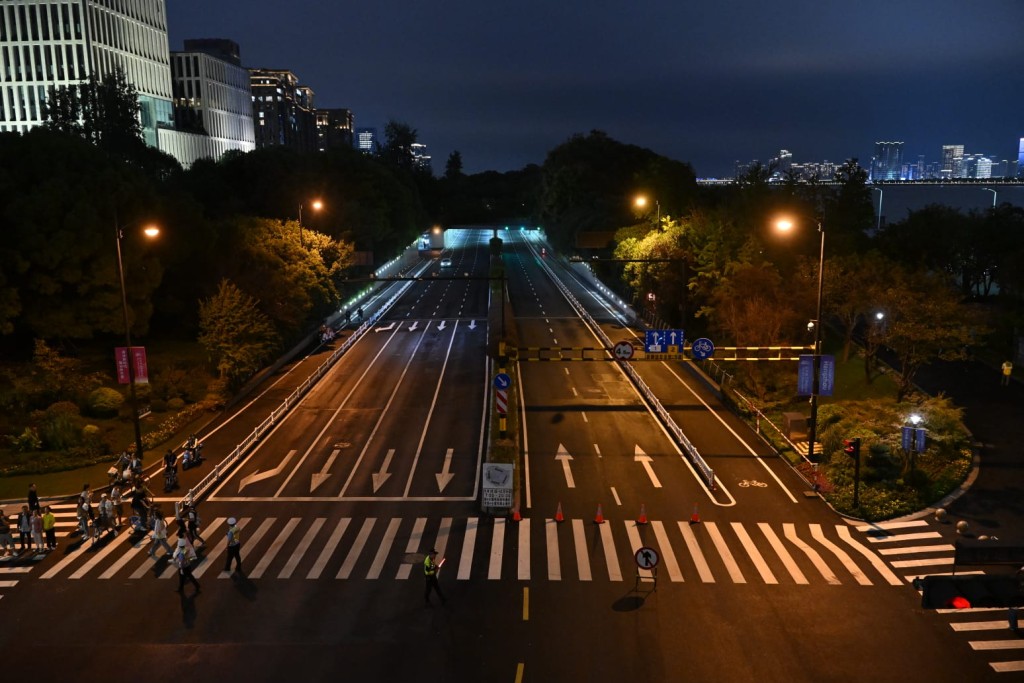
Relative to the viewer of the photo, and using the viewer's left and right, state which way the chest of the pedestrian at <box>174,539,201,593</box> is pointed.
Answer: facing to the left of the viewer

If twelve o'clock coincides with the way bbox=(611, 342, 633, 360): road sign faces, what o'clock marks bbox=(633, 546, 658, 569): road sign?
bbox=(633, 546, 658, 569): road sign is roughly at 12 o'clock from bbox=(611, 342, 633, 360): road sign.

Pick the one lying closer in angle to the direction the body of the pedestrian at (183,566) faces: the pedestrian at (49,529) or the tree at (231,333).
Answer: the pedestrian

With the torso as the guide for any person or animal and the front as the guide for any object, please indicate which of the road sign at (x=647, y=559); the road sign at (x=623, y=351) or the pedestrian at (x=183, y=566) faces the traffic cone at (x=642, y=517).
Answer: the road sign at (x=623, y=351)

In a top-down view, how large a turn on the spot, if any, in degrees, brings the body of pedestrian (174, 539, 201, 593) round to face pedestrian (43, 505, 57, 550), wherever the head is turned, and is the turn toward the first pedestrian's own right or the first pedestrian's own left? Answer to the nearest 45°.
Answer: approximately 45° to the first pedestrian's own right

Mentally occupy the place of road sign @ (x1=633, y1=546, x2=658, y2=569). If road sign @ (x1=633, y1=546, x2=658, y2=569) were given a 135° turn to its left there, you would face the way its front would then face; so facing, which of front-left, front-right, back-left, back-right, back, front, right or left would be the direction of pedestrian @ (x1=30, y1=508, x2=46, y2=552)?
back-left

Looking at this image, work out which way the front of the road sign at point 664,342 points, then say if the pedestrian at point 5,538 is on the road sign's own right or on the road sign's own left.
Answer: on the road sign's own right

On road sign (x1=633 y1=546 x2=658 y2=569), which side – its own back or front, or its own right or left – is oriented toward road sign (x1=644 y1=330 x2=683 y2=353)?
back

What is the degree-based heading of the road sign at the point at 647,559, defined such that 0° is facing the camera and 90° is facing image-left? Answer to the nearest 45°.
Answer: approximately 0°

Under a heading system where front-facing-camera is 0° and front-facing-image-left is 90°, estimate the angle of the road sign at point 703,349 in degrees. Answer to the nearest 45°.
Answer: approximately 0°

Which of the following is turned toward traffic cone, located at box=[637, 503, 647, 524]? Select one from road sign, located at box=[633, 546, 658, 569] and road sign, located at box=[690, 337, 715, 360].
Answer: road sign, located at box=[690, 337, 715, 360]

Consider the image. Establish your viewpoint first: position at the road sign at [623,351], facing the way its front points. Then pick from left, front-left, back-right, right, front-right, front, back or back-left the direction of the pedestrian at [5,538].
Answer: front-right

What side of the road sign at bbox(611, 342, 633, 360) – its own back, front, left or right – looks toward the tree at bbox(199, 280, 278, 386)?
right

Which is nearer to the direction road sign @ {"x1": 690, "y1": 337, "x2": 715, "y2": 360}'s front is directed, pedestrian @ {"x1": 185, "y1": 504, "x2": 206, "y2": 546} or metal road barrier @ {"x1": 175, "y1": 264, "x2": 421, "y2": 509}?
the pedestrian

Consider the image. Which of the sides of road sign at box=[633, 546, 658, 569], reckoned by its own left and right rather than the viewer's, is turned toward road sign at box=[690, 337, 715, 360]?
back

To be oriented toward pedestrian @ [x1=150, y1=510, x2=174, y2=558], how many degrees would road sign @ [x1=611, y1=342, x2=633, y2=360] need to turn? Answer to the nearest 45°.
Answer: approximately 45° to its right
